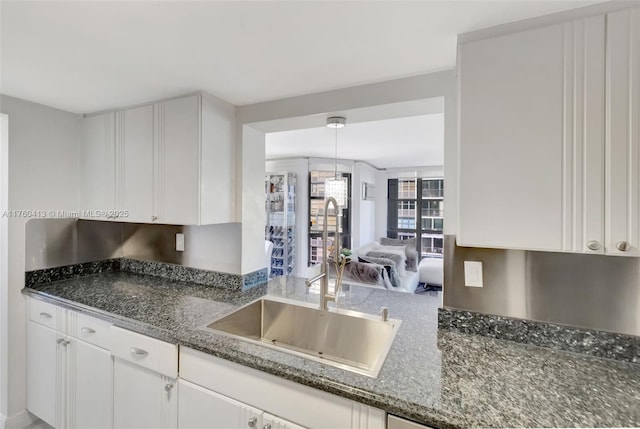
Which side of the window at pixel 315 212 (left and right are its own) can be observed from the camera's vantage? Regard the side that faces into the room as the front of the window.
front

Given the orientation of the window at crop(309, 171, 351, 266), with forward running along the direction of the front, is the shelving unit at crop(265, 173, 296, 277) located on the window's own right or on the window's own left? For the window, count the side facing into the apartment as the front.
on the window's own right

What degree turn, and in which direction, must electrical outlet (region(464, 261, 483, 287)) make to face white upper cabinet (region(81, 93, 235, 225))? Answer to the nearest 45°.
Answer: approximately 90° to its right

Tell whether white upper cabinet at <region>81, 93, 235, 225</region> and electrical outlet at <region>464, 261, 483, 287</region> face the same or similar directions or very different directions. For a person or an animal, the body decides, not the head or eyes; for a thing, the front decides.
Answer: same or similar directions

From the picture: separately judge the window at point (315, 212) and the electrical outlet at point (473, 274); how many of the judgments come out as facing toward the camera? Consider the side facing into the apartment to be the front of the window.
2

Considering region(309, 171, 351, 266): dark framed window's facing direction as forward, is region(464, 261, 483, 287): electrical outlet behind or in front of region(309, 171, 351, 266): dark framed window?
in front

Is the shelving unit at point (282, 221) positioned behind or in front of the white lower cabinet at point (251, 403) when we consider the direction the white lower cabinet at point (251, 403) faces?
behind

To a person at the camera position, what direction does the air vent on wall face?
facing the viewer and to the right of the viewer

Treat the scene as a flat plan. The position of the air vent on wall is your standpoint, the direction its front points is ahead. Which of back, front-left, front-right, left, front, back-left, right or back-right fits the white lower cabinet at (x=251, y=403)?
front-right

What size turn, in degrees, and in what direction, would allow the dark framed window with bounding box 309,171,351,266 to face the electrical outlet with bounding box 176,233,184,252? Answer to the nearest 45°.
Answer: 0° — it already faces it

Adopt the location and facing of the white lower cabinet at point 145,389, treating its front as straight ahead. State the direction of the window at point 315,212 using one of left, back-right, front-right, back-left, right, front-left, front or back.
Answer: back

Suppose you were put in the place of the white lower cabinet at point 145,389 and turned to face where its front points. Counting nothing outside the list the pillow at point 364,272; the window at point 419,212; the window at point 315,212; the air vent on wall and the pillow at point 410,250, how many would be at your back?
5

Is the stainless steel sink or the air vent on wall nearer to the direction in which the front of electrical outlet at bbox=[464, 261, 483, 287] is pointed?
the stainless steel sink

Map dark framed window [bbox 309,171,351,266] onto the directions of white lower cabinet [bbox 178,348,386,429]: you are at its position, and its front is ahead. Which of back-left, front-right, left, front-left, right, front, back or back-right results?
back-right
